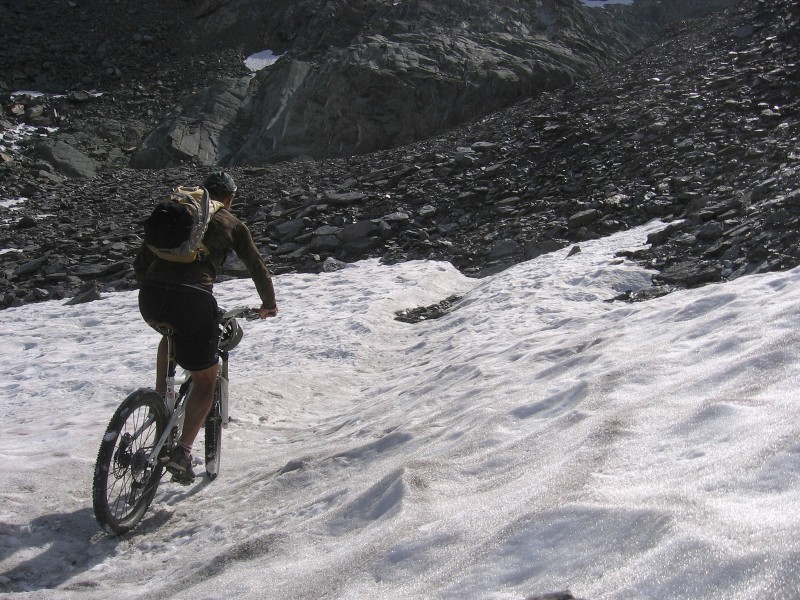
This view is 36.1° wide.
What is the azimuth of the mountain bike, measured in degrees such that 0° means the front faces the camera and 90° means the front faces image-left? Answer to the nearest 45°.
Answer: approximately 225°

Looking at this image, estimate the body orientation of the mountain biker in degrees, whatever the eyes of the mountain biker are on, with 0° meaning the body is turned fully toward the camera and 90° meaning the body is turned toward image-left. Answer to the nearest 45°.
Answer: approximately 225°
